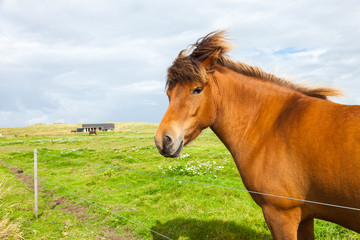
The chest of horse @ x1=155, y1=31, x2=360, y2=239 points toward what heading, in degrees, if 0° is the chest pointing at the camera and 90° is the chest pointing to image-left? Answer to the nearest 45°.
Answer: approximately 90°
